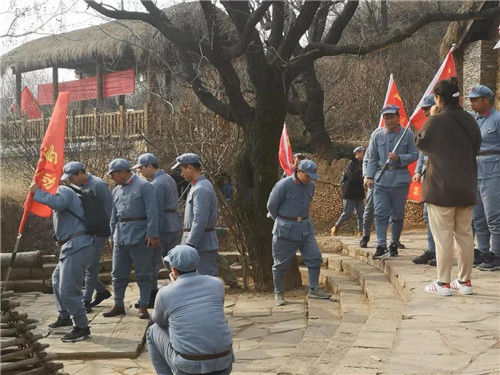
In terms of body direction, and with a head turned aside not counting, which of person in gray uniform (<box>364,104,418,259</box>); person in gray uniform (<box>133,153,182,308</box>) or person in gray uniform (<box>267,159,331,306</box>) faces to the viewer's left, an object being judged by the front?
person in gray uniform (<box>133,153,182,308</box>)

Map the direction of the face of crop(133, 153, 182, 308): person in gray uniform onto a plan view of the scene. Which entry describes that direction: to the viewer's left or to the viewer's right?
to the viewer's left

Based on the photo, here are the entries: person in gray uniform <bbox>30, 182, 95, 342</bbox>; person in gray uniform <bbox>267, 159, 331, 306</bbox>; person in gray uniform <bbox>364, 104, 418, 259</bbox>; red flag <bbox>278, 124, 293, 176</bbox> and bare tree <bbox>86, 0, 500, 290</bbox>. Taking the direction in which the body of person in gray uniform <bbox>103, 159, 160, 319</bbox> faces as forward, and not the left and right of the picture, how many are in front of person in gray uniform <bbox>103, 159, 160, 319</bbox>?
1

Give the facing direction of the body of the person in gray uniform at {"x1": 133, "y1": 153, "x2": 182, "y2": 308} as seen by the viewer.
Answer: to the viewer's left

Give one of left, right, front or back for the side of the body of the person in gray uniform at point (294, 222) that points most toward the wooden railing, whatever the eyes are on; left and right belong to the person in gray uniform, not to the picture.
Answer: back

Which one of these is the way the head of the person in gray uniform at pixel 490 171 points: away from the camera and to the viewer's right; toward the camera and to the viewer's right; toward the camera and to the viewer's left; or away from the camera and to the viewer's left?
toward the camera and to the viewer's left

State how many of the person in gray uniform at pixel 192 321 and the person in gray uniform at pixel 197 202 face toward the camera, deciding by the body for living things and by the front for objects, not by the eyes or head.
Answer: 0

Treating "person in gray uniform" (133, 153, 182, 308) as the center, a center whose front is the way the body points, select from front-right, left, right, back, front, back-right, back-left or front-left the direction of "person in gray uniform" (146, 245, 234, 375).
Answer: left

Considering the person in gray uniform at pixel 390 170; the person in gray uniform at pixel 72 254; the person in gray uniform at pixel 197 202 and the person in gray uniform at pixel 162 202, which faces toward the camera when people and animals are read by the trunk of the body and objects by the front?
the person in gray uniform at pixel 390 170

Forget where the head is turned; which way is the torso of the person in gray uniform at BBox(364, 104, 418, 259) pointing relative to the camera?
toward the camera

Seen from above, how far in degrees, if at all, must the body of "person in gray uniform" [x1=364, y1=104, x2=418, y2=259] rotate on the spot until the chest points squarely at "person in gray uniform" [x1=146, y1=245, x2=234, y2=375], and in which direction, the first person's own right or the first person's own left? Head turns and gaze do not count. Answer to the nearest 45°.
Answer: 0° — they already face them

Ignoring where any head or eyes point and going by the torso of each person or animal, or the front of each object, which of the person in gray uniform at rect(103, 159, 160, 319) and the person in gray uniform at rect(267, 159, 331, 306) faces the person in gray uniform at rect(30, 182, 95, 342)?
the person in gray uniform at rect(103, 159, 160, 319)

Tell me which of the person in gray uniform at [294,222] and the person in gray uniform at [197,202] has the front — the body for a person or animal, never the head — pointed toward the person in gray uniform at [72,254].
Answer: the person in gray uniform at [197,202]
